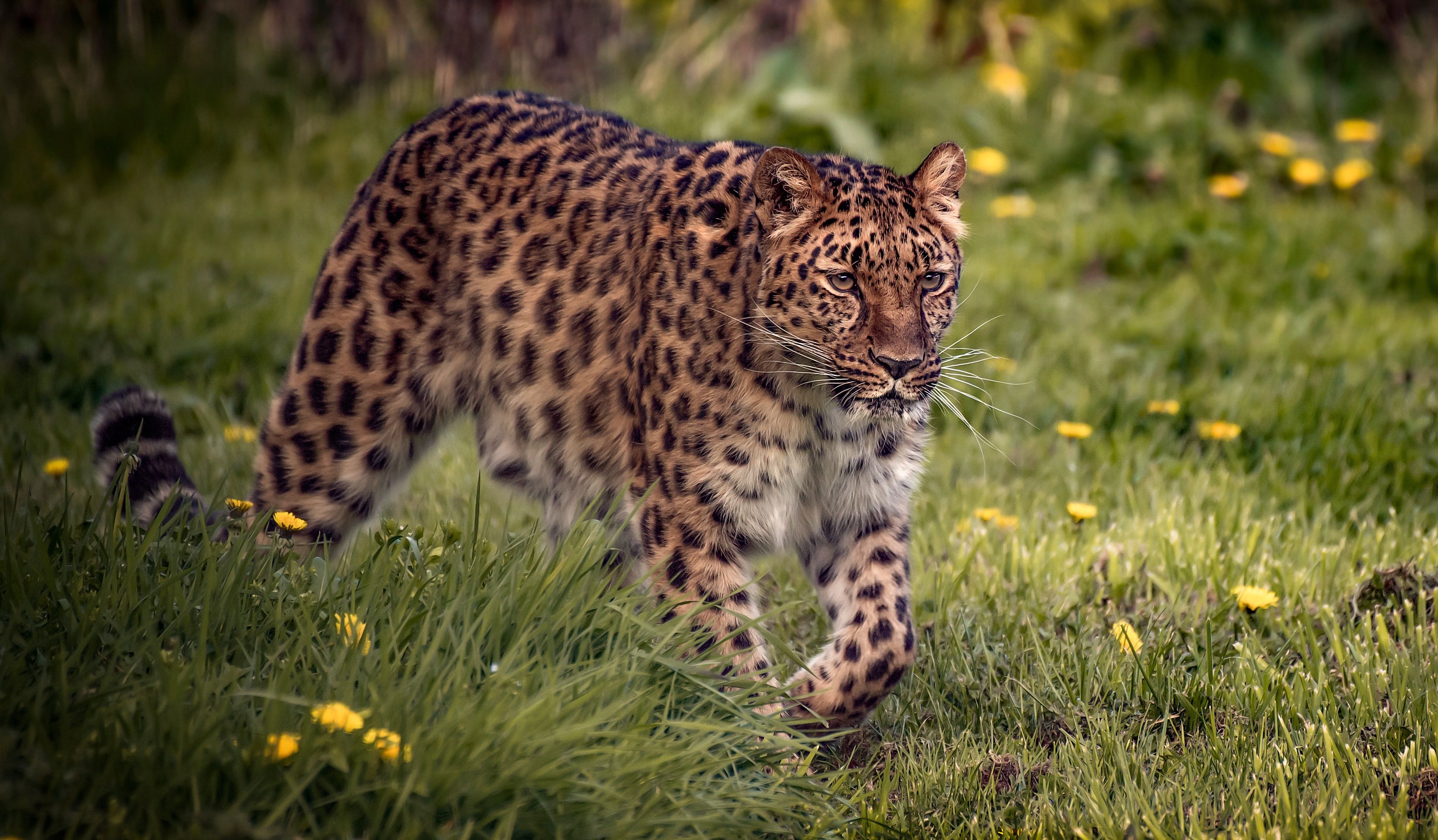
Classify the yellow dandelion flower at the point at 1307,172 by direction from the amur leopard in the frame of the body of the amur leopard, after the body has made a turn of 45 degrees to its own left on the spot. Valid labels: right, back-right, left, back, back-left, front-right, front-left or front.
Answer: front-left

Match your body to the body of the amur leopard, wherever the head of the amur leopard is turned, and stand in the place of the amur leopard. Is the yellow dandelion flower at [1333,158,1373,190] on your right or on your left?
on your left

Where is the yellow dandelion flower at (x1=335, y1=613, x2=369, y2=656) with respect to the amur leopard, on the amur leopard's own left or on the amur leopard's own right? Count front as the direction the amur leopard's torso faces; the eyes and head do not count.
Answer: on the amur leopard's own right

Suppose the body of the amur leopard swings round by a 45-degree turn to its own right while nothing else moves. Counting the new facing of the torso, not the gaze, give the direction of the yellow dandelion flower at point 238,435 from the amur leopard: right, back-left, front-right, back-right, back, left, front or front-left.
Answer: back-right

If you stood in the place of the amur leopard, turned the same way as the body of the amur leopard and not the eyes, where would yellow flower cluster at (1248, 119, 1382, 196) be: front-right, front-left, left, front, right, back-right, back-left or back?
left

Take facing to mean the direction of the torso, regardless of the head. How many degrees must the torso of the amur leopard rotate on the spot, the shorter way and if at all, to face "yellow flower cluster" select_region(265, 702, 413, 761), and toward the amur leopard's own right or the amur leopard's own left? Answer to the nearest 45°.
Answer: approximately 45° to the amur leopard's own right

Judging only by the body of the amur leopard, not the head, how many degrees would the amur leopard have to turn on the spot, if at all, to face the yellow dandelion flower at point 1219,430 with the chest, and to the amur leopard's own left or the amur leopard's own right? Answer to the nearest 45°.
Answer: approximately 90° to the amur leopard's own left

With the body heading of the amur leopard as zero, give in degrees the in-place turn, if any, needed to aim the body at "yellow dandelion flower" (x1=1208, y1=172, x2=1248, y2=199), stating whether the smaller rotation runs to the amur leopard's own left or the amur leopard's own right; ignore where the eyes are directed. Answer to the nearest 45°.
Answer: approximately 90° to the amur leopard's own left

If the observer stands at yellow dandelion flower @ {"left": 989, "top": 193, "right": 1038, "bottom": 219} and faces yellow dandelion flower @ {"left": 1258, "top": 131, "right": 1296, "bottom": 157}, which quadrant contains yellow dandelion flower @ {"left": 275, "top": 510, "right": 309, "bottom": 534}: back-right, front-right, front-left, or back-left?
back-right

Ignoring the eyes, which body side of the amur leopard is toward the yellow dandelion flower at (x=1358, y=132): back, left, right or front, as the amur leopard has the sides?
left

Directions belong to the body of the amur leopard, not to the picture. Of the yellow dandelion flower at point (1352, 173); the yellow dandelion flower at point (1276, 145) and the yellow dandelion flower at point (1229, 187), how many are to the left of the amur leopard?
3

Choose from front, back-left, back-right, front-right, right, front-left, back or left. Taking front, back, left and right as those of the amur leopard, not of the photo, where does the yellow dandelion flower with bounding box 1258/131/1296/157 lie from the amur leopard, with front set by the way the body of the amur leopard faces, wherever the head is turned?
left
